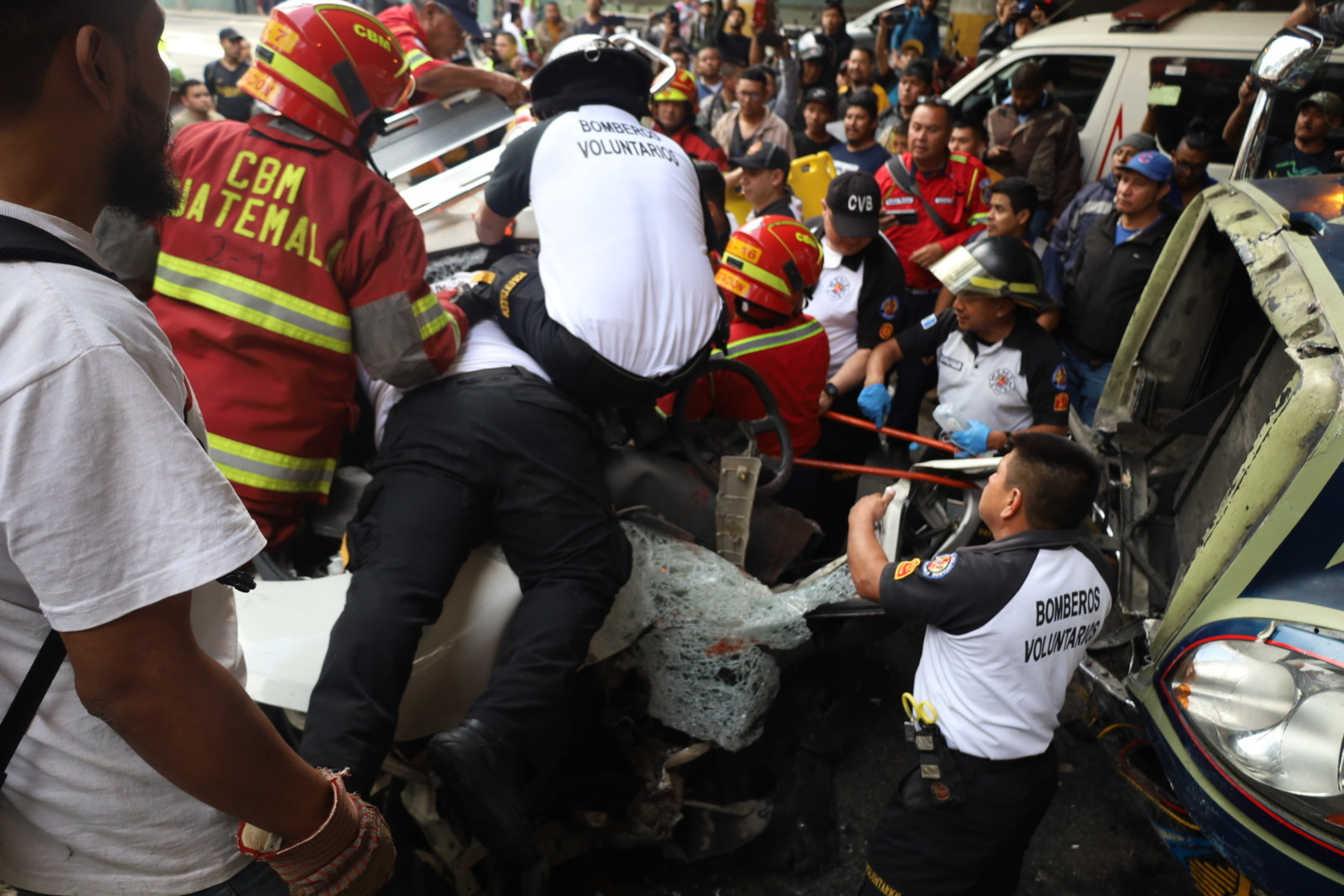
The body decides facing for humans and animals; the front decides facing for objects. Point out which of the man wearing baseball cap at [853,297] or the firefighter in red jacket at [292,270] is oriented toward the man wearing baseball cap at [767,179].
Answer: the firefighter in red jacket

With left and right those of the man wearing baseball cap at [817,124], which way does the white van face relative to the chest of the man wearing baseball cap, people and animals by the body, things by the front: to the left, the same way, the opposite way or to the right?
to the right

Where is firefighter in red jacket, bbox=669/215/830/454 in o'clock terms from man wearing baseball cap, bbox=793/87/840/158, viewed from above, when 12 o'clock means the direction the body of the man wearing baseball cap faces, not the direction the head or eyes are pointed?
The firefighter in red jacket is roughly at 12 o'clock from the man wearing baseball cap.

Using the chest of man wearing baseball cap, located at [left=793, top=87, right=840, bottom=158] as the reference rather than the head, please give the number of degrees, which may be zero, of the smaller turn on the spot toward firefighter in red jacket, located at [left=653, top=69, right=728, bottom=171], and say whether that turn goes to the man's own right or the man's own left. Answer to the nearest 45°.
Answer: approximately 45° to the man's own right

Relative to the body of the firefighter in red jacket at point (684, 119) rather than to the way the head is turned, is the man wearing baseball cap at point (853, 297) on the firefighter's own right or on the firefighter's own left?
on the firefighter's own left

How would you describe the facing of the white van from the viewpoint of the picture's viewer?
facing to the left of the viewer

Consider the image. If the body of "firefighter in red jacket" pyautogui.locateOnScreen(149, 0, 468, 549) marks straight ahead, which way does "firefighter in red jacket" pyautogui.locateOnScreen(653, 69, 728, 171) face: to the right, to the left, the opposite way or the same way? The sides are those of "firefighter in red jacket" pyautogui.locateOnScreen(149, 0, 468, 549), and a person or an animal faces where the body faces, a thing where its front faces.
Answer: the opposite way

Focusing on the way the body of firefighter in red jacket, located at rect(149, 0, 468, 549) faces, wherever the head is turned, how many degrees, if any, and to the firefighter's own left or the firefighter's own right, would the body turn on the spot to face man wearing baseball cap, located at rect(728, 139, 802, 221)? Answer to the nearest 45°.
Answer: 0° — they already face them

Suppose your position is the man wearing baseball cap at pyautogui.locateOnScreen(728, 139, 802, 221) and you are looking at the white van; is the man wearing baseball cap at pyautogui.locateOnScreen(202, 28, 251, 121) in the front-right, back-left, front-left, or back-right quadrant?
back-left
